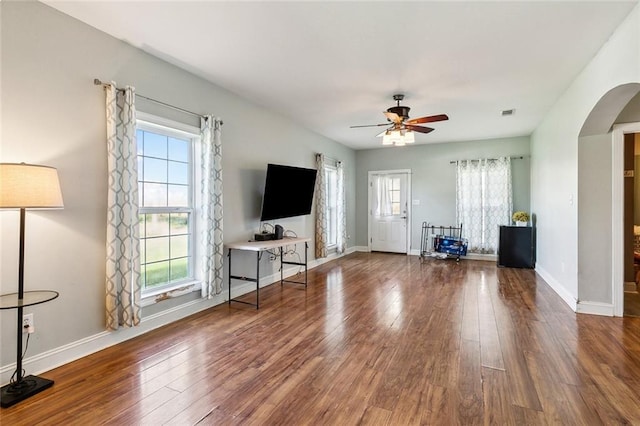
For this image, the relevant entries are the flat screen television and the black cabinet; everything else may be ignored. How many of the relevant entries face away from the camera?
0

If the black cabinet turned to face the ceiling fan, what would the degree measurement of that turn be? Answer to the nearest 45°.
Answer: approximately 45° to its right

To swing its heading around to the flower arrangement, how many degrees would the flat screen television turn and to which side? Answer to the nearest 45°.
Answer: approximately 45° to its left

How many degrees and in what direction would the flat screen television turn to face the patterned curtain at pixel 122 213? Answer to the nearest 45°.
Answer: approximately 90° to its right

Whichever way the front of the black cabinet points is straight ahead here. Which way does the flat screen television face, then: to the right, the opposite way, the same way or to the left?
to the left

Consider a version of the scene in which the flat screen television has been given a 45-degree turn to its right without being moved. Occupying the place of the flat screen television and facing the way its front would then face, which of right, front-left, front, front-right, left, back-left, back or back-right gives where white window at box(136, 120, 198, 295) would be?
front-right

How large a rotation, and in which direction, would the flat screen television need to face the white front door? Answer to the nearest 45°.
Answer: approximately 90° to its left

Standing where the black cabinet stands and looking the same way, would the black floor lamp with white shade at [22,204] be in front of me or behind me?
in front

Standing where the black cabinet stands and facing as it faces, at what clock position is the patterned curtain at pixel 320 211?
The patterned curtain is roughly at 2 o'clock from the black cabinet.

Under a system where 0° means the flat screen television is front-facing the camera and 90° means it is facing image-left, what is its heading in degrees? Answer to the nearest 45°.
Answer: approximately 315°

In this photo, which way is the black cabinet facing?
toward the camera

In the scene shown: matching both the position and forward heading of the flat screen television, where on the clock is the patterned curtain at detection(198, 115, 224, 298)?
The patterned curtain is roughly at 3 o'clock from the flat screen television.

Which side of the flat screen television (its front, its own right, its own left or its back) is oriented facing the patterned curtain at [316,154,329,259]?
left
